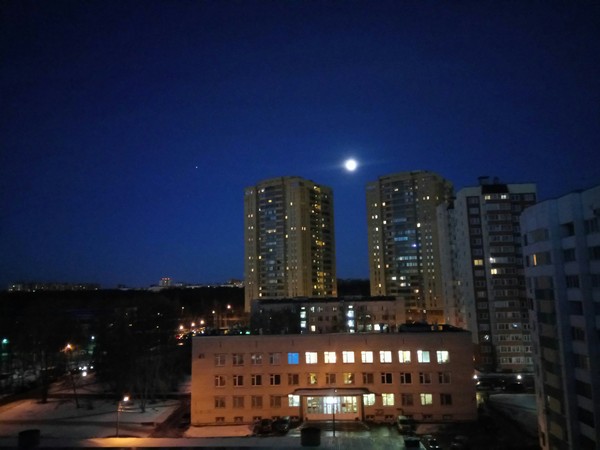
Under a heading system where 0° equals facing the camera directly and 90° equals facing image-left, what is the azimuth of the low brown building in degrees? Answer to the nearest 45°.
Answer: approximately 0°

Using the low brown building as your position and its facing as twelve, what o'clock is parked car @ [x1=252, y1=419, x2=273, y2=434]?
The parked car is roughly at 2 o'clock from the low brown building.

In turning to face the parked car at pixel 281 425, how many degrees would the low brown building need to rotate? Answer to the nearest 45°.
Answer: approximately 45° to its right

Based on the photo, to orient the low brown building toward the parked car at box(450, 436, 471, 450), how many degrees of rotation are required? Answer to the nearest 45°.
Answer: approximately 45° to its left

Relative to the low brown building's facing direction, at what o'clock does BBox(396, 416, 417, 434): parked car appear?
The parked car is roughly at 10 o'clock from the low brown building.

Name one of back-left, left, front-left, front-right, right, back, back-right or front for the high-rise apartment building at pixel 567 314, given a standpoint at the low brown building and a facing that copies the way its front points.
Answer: front-left

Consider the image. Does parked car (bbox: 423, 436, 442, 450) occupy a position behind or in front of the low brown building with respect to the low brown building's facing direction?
in front
